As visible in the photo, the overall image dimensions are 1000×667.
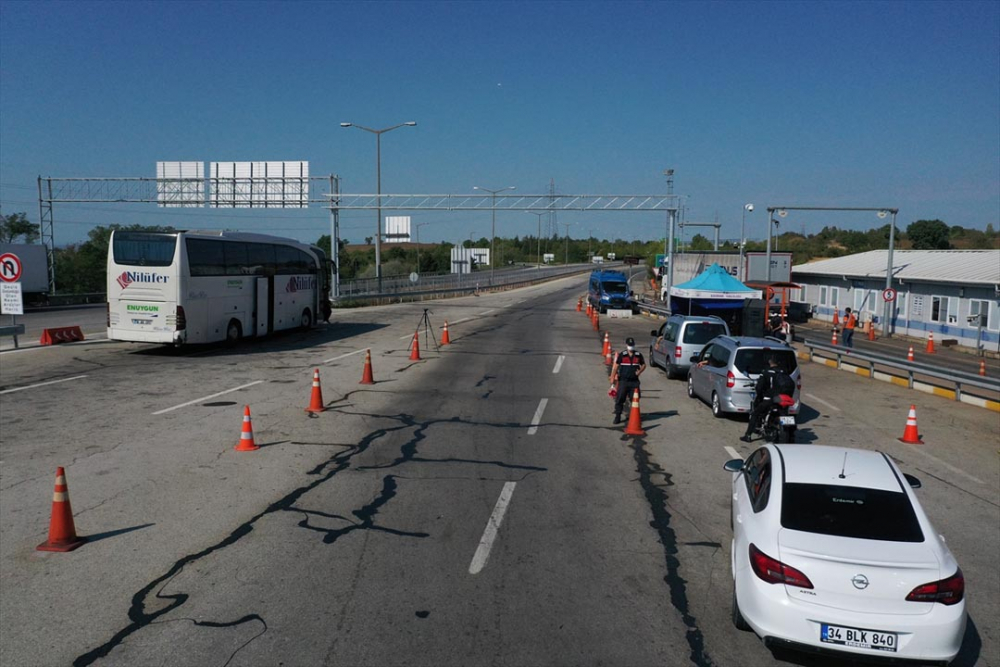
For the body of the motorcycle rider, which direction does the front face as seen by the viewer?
away from the camera

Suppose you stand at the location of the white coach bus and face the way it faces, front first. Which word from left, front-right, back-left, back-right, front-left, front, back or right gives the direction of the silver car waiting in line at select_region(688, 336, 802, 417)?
right

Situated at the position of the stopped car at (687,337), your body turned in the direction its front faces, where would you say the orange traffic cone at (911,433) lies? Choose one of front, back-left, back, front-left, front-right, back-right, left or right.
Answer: back

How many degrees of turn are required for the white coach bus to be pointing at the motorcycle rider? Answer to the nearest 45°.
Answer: approximately 90° to its right

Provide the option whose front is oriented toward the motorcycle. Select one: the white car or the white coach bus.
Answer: the white car

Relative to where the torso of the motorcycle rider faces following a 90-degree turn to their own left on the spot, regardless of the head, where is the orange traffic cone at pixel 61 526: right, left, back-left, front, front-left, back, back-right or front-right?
front-left

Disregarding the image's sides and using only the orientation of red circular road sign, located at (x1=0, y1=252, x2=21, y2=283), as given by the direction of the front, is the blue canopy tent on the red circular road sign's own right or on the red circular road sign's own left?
on the red circular road sign's own left

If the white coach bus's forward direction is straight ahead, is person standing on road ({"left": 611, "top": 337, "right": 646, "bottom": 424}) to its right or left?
on its right

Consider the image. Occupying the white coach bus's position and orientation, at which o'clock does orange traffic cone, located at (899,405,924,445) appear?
The orange traffic cone is roughly at 3 o'clock from the white coach bus.

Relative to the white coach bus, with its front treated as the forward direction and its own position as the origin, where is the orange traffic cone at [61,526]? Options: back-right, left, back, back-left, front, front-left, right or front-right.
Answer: back-right

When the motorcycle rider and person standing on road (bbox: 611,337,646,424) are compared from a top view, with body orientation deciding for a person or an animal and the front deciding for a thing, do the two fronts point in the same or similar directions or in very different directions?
very different directions

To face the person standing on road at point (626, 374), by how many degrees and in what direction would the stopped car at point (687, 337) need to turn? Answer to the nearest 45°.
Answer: approximately 135° to its left

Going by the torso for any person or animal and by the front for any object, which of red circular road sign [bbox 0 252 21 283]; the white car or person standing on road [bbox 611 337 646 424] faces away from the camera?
the white car

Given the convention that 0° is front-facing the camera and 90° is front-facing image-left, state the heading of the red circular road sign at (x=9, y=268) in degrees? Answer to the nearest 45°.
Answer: approximately 0°
